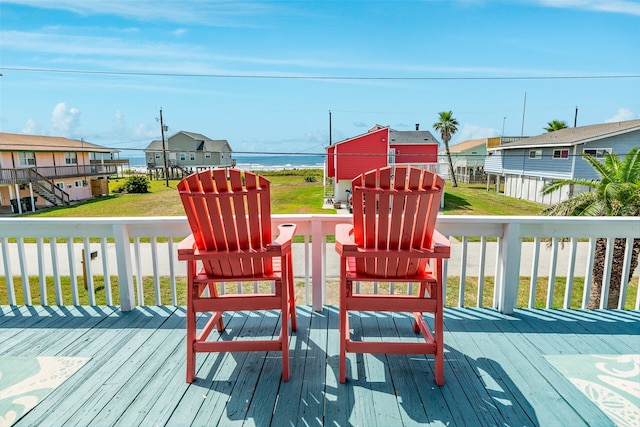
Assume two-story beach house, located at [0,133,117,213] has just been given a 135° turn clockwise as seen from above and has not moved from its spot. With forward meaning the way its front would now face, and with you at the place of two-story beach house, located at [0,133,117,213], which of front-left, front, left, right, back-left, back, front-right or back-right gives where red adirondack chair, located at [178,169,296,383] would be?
left

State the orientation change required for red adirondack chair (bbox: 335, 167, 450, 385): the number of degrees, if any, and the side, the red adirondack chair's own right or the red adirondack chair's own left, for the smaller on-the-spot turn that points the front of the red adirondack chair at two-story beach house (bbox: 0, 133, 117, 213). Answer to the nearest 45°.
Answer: approximately 45° to the red adirondack chair's own left

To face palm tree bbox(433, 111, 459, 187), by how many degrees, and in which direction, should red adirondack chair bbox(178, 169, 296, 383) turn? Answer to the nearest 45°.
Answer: approximately 45° to its right

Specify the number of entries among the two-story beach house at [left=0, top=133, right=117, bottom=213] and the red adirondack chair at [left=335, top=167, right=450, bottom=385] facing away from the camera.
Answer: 1

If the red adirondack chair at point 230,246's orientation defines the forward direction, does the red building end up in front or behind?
in front

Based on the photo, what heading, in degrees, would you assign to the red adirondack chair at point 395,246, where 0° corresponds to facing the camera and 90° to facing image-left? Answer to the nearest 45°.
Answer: approximately 180°

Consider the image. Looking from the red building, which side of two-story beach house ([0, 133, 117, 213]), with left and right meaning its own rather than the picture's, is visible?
front

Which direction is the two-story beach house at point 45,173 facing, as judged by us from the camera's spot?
facing the viewer and to the right of the viewer

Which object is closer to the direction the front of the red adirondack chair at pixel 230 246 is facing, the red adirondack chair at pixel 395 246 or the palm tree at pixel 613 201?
the palm tree

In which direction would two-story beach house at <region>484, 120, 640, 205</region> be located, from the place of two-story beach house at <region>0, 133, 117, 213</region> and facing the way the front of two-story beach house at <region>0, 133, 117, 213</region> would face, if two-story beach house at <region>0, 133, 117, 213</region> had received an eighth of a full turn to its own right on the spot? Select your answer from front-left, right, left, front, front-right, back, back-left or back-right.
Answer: front-left

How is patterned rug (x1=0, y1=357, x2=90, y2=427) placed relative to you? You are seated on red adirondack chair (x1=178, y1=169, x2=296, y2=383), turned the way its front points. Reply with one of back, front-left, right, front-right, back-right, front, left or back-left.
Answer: left

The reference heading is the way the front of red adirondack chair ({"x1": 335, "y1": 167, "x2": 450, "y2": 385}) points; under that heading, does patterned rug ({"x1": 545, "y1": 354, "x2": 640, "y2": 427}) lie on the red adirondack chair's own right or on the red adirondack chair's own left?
on the red adirondack chair's own right

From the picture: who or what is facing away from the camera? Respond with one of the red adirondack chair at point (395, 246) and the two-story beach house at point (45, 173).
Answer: the red adirondack chair

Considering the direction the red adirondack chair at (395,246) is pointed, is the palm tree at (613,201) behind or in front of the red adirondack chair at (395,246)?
in front

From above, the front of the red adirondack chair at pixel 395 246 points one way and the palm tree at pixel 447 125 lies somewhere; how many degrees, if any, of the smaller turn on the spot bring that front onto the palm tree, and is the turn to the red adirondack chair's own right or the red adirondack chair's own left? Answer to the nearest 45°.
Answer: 0° — it already faces it

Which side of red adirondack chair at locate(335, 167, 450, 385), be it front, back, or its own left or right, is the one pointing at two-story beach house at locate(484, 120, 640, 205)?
front

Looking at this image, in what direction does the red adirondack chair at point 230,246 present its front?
away from the camera

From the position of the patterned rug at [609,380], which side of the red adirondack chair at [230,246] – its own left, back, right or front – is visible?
right
